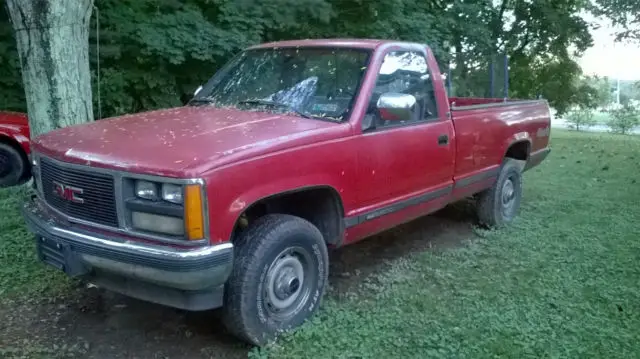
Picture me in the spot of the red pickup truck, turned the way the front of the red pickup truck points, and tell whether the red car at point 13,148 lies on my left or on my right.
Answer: on my right

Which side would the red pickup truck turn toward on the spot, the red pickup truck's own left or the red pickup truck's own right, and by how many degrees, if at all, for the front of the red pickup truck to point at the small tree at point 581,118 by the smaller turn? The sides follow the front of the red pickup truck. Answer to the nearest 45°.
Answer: approximately 180°

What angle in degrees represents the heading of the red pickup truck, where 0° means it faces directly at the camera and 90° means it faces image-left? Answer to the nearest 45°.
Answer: approximately 45°
